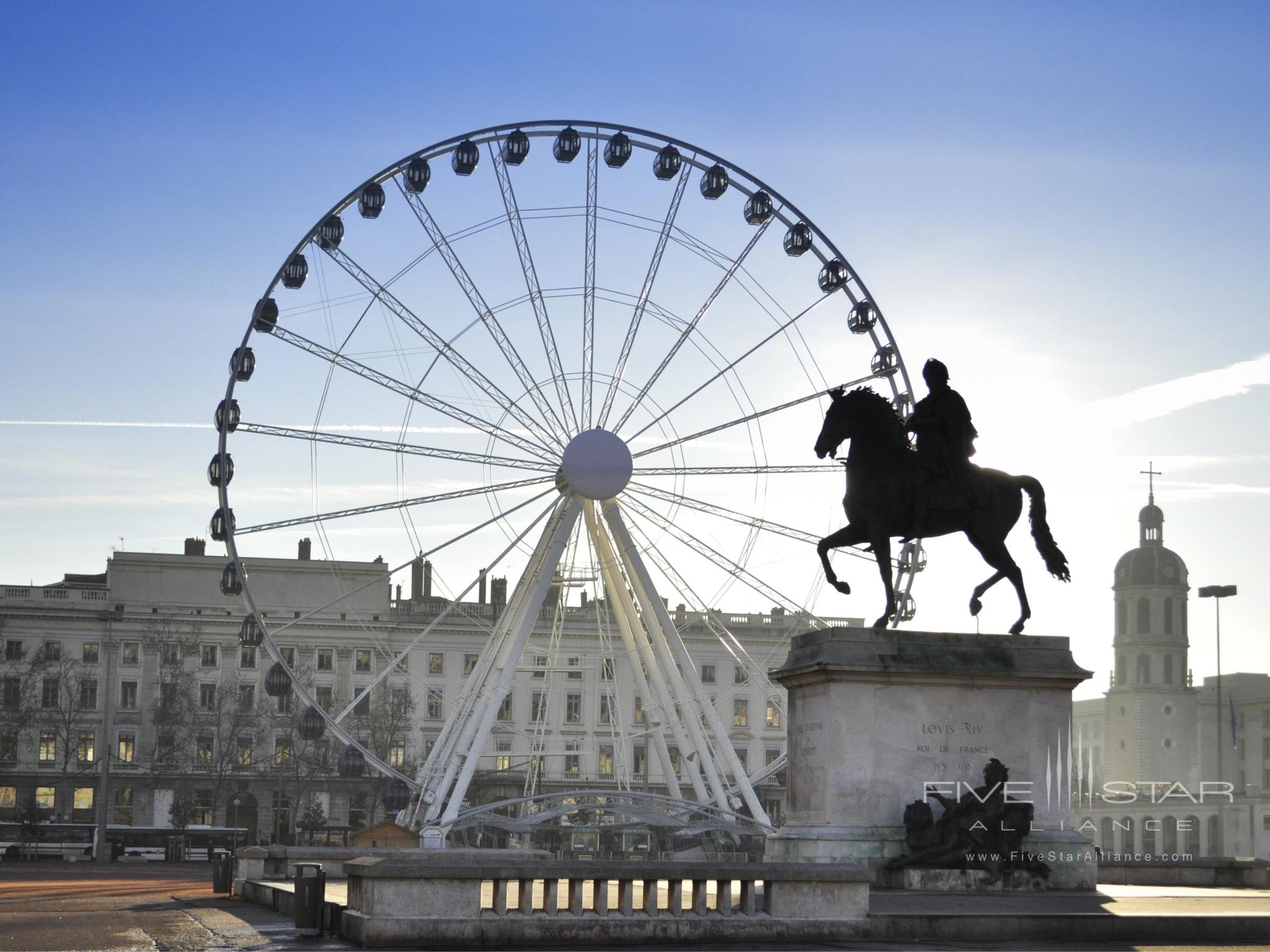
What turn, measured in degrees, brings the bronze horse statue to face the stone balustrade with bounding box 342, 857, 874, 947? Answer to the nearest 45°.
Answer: approximately 45° to its left

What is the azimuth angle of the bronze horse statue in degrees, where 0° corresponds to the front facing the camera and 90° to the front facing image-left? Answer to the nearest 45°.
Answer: approximately 90°
